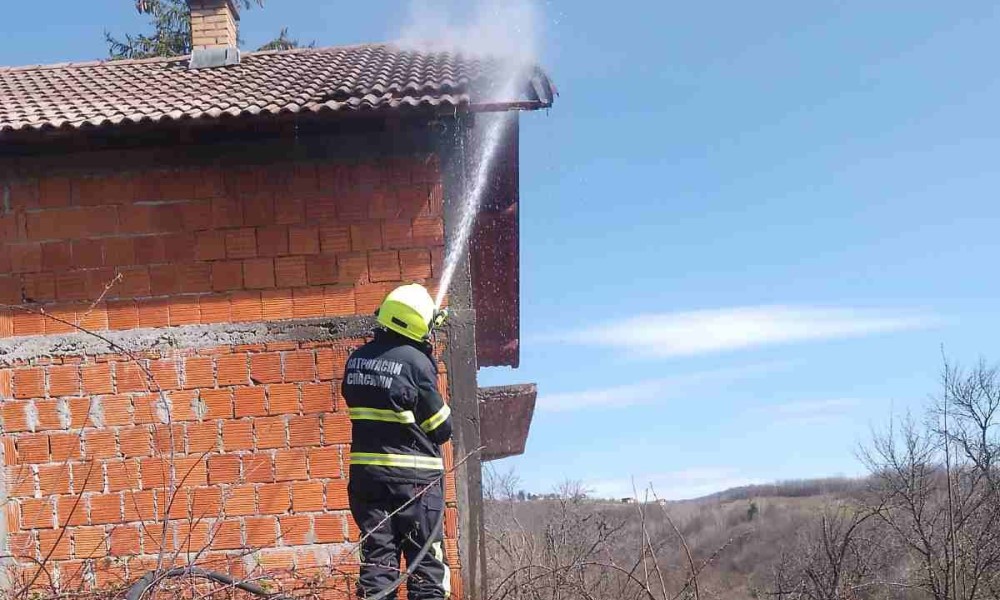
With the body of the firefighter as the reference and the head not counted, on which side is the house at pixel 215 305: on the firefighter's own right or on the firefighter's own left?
on the firefighter's own left

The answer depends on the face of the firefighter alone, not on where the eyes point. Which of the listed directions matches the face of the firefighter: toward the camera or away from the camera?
away from the camera

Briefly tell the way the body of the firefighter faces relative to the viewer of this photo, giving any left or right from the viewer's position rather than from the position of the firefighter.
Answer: facing away from the viewer and to the right of the viewer
